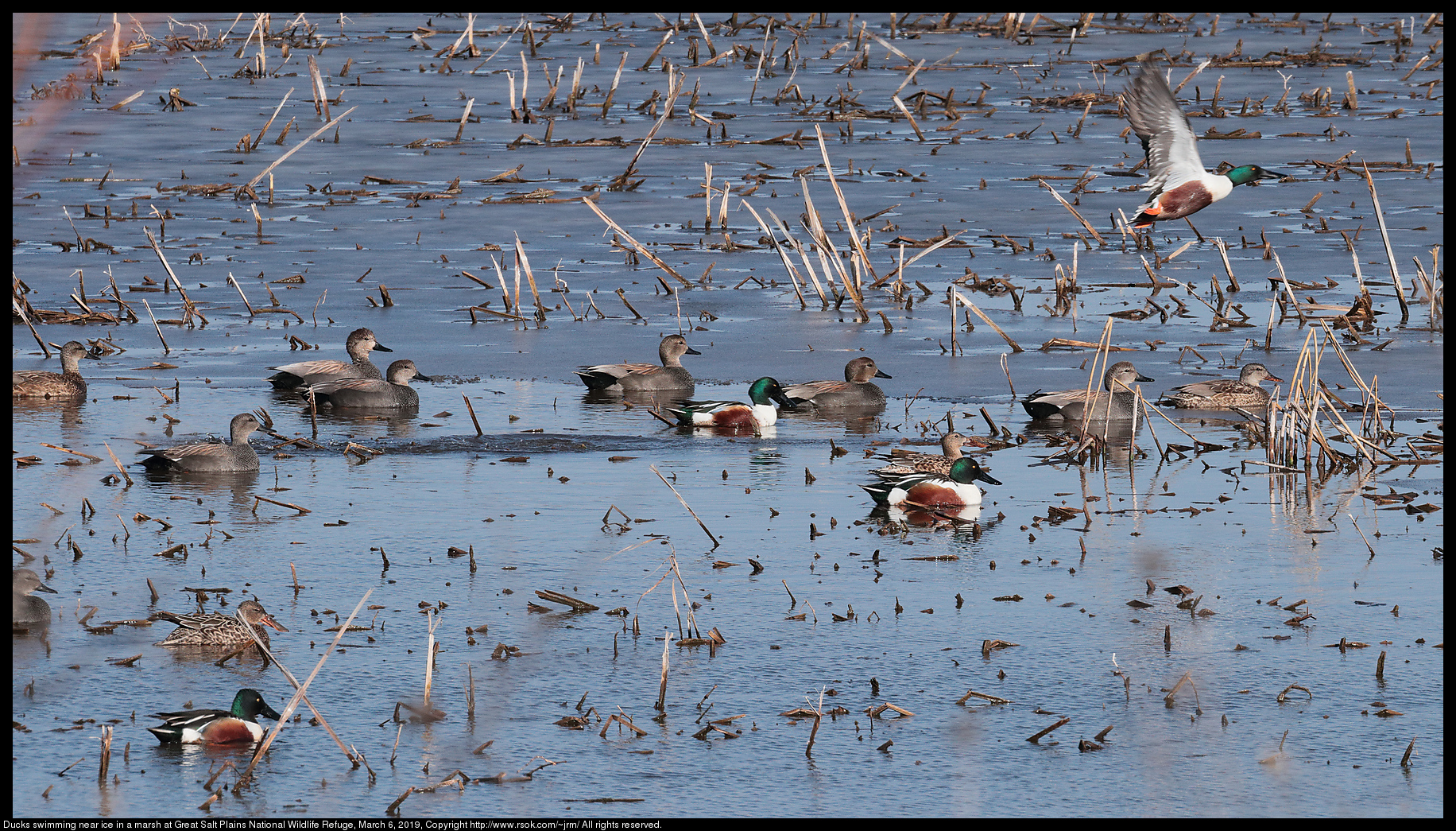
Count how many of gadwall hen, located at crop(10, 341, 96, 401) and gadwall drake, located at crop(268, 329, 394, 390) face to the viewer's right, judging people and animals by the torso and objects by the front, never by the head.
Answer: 2

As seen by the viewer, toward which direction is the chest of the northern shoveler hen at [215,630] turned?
to the viewer's right

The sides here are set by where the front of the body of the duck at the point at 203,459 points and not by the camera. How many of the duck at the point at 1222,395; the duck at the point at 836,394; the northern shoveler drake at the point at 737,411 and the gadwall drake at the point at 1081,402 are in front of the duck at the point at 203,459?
4

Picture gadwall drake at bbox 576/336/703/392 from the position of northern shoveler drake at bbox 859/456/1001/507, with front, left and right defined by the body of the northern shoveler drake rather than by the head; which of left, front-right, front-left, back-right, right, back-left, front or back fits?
back-left

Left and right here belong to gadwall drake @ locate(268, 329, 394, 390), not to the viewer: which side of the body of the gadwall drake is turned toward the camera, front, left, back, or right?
right

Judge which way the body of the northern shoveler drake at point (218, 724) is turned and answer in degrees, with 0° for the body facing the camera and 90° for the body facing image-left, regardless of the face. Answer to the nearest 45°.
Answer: approximately 270°

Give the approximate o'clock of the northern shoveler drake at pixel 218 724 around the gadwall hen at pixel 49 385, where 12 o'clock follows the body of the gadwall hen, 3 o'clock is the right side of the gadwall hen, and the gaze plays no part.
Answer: The northern shoveler drake is roughly at 3 o'clock from the gadwall hen.

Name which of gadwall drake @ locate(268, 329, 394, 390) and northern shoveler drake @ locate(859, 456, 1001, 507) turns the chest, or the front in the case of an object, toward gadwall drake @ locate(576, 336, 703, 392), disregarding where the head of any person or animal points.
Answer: gadwall drake @ locate(268, 329, 394, 390)

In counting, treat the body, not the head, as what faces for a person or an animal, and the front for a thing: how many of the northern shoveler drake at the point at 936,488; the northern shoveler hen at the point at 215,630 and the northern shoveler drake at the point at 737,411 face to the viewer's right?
3

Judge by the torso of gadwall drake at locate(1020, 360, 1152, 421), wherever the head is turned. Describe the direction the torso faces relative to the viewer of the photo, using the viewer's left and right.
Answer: facing to the right of the viewer

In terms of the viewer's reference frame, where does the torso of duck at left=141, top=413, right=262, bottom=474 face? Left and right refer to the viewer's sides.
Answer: facing to the right of the viewer

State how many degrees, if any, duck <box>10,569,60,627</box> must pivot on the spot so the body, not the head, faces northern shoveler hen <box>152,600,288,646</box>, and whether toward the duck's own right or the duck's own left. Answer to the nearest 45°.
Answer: approximately 45° to the duck's own right

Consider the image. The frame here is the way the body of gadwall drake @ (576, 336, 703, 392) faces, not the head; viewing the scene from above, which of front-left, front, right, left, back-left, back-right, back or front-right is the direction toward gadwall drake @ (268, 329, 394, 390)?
back

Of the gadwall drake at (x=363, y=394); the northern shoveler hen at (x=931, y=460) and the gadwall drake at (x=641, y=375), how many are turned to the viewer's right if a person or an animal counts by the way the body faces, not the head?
3

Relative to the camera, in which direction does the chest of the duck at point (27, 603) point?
to the viewer's right

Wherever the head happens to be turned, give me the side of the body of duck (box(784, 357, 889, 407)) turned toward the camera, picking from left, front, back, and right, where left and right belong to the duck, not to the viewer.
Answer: right

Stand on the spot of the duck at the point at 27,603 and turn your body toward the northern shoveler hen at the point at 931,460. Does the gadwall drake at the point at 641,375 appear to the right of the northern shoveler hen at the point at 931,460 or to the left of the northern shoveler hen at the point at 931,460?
left
